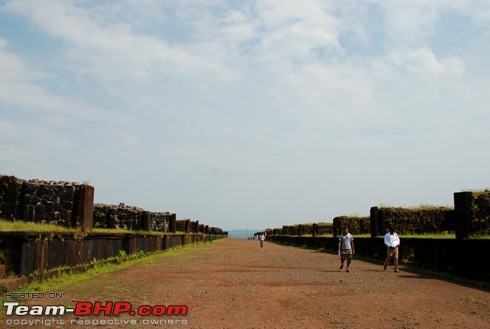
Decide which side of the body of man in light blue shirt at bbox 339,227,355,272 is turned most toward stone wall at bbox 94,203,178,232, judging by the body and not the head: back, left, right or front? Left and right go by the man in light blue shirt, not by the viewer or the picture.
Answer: right

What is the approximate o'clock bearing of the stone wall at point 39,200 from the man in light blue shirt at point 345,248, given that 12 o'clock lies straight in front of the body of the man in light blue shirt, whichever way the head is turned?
The stone wall is roughly at 2 o'clock from the man in light blue shirt.

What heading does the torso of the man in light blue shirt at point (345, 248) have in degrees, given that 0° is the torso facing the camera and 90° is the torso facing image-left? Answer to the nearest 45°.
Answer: approximately 0°
